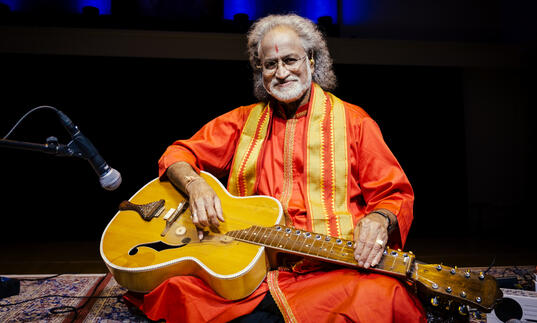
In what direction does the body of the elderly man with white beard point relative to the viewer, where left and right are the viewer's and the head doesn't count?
facing the viewer

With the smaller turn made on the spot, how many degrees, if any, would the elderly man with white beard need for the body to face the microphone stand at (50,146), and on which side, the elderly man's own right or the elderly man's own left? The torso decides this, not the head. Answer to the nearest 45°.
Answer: approximately 45° to the elderly man's own right

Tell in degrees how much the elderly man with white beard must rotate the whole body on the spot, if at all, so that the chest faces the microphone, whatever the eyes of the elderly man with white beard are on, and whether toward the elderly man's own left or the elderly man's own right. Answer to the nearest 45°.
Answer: approximately 45° to the elderly man's own right
